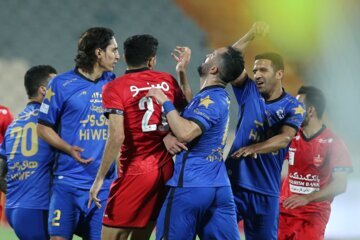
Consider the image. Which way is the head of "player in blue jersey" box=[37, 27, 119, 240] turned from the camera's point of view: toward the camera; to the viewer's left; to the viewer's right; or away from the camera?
to the viewer's right

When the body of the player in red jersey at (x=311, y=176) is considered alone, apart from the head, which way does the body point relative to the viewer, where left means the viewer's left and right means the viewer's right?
facing the viewer and to the left of the viewer

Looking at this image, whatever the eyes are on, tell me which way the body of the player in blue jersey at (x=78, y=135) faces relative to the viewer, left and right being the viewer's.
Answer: facing the viewer and to the right of the viewer

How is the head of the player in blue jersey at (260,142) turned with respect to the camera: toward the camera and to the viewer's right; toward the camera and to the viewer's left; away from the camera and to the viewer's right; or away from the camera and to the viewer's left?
toward the camera and to the viewer's left

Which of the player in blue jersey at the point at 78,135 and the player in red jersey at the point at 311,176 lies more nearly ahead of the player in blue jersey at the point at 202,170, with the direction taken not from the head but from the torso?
the player in blue jersey

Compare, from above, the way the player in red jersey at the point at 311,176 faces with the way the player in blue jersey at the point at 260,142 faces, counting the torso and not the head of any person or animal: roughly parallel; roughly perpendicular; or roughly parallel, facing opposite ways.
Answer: roughly parallel

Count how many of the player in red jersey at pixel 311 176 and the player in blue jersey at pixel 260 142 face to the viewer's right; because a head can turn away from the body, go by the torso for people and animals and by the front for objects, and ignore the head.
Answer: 0

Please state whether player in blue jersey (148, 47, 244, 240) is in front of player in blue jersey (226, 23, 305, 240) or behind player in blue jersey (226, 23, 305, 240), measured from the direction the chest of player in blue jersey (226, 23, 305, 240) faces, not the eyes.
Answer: in front

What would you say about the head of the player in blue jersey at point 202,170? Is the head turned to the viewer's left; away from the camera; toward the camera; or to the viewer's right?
to the viewer's left

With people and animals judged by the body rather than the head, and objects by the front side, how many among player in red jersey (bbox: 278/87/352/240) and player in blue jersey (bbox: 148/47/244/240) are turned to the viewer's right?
0
